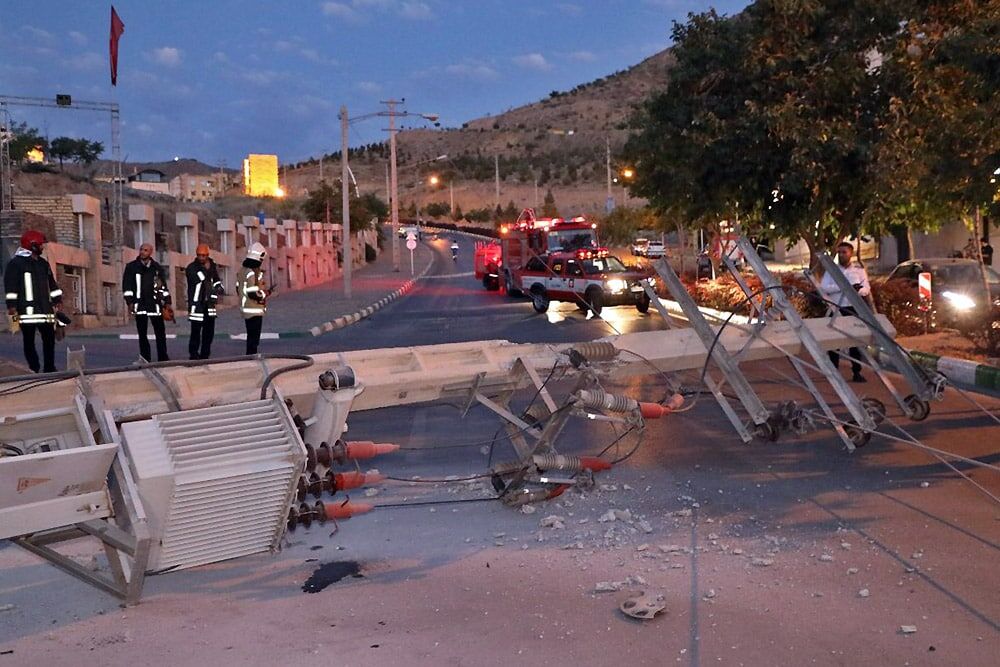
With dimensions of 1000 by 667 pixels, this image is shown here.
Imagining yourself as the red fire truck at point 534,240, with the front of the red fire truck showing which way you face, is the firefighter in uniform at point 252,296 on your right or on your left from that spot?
on your right

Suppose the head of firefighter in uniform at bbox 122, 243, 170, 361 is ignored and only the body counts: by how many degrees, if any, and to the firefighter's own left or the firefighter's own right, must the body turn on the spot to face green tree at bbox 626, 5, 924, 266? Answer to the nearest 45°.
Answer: approximately 90° to the firefighter's own left

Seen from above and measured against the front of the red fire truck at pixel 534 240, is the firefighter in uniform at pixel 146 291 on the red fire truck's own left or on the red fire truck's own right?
on the red fire truck's own right

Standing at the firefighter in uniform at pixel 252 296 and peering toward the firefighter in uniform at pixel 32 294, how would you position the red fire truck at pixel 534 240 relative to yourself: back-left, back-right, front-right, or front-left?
back-right

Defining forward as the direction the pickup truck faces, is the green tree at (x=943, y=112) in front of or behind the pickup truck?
in front

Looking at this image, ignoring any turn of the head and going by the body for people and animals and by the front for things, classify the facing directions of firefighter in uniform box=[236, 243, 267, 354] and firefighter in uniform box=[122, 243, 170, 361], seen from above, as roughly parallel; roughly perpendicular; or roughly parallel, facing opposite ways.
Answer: roughly perpendicular

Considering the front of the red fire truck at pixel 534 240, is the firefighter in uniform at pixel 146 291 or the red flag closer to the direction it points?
the firefighter in uniform
